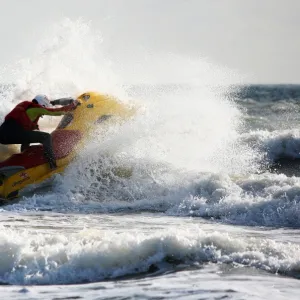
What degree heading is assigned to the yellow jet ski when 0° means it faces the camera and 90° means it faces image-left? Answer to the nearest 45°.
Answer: approximately 270°

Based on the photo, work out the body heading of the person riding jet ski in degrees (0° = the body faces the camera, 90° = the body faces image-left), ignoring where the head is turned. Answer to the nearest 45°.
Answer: approximately 270°
